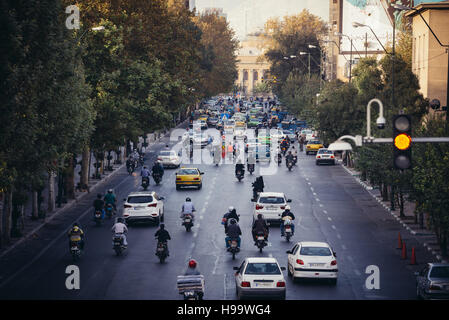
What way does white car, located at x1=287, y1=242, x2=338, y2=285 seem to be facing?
away from the camera

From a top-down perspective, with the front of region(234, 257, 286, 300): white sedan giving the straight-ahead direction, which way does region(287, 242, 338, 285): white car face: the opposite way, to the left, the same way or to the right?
the same way

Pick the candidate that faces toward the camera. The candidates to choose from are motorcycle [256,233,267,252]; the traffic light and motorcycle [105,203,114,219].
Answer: the traffic light

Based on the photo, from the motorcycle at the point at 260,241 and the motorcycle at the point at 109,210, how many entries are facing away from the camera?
2

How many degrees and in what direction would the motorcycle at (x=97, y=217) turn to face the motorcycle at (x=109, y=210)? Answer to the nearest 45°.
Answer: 0° — it already faces it

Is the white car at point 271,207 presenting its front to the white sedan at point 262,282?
no

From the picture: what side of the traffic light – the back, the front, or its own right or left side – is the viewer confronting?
front

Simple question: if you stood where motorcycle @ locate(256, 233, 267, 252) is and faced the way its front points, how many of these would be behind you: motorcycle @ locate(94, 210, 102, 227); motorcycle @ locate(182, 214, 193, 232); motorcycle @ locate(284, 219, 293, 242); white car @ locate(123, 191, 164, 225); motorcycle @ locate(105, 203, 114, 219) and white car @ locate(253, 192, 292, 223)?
0

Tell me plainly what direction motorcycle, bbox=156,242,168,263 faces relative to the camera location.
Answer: facing away from the viewer

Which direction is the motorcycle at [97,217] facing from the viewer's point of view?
away from the camera

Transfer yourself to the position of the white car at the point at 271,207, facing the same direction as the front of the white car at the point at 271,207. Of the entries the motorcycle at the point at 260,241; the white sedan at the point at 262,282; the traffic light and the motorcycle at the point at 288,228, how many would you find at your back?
4

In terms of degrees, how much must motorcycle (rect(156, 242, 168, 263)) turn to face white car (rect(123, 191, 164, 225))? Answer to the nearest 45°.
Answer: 0° — it already faces it

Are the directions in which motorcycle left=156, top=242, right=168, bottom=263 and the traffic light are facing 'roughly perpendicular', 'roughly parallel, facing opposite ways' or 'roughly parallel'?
roughly parallel, facing opposite ways

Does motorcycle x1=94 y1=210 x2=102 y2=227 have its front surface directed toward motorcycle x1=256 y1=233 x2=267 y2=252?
no

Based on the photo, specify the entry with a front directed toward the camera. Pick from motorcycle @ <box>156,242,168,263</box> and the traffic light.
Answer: the traffic light

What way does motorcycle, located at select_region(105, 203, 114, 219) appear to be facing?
away from the camera

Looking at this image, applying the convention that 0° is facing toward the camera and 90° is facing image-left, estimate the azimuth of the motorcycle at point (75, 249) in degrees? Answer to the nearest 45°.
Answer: approximately 180°

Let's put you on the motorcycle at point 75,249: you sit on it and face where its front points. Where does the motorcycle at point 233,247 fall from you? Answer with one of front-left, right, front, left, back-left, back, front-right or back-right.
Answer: right

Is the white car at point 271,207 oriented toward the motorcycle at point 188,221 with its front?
no

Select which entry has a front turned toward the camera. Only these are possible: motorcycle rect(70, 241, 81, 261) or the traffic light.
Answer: the traffic light
